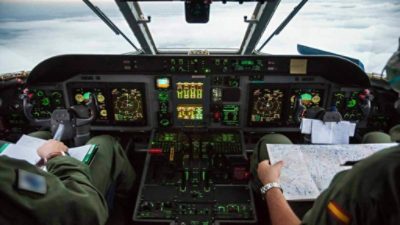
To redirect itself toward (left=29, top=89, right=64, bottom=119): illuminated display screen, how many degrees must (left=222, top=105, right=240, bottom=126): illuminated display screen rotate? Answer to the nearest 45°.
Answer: approximately 90° to its right

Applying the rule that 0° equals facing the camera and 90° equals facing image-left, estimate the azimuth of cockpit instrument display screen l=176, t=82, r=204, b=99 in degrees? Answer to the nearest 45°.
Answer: approximately 0°

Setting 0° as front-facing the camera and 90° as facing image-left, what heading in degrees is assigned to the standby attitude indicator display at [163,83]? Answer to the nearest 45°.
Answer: approximately 0°

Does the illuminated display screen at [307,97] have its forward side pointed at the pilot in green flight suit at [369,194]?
yes

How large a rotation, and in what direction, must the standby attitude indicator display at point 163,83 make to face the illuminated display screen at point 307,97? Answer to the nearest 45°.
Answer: approximately 90° to its left

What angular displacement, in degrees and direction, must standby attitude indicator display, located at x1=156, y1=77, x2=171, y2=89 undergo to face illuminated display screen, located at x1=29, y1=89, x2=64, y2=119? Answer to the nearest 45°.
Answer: approximately 90° to its right

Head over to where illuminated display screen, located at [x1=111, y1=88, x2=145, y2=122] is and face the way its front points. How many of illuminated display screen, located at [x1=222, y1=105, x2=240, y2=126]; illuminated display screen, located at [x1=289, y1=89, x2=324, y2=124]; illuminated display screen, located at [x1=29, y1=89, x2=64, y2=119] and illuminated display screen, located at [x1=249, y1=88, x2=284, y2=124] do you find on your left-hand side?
3
